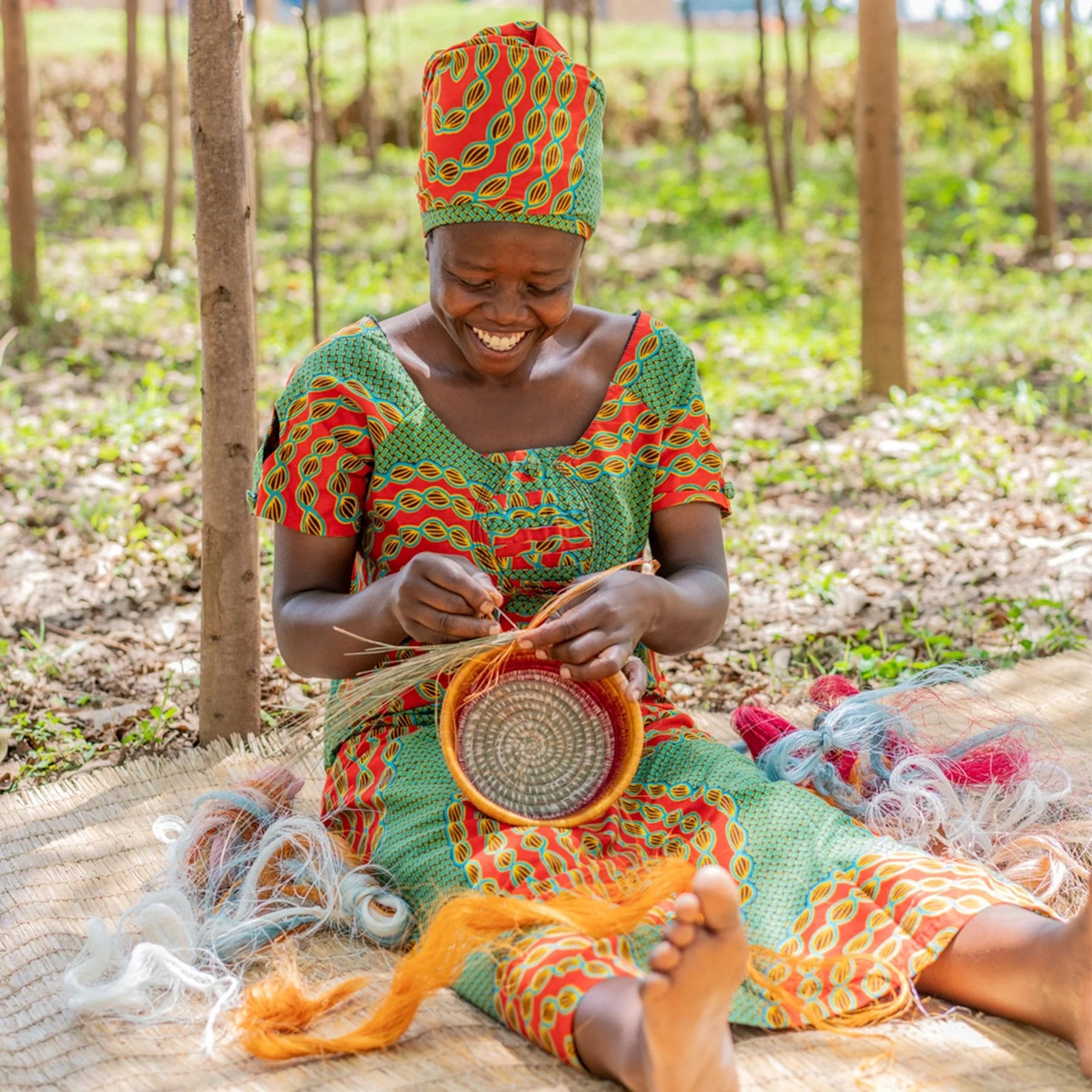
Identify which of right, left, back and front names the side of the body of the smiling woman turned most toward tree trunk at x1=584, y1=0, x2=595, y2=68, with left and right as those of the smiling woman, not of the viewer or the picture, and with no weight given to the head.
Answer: back

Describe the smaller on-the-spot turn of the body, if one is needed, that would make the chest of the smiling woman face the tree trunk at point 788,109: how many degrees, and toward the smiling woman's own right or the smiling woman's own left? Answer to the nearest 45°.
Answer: approximately 180°

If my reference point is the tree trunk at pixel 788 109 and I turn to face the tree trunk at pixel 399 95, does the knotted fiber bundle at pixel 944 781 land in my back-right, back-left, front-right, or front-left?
back-left

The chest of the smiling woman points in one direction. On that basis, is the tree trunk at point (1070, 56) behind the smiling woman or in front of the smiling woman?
behind

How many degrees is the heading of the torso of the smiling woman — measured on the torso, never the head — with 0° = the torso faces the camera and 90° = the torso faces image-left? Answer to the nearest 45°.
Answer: approximately 0°

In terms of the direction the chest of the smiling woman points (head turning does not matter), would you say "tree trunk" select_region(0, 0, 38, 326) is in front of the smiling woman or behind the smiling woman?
behind

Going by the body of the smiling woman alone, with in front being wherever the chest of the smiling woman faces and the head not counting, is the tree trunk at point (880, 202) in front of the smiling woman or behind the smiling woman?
behind
